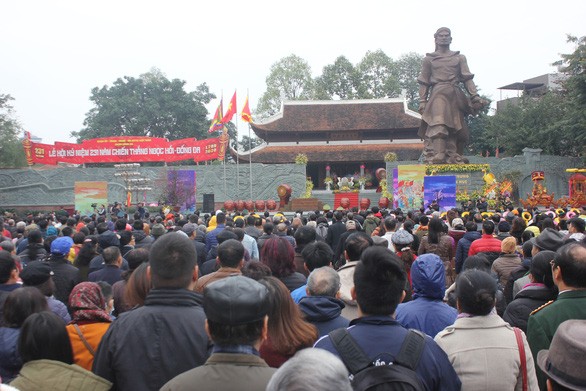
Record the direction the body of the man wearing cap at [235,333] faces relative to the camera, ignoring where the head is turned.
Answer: away from the camera

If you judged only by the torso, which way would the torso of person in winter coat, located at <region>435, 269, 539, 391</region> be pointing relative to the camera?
away from the camera

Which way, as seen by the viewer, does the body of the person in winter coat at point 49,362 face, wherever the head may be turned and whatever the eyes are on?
away from the camera

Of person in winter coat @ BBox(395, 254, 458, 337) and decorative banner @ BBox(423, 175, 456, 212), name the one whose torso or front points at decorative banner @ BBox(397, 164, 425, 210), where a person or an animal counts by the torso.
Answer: the person in winter coat

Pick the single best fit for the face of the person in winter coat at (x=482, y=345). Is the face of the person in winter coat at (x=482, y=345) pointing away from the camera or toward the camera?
away from the camera

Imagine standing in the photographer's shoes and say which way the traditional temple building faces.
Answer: facing the viewer

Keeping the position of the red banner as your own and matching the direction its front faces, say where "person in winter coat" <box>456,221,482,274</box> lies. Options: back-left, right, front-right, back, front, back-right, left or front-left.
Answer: front

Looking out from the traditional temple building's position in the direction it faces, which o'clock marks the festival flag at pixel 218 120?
The festival flag is roughly at 1 o'clock from the traditional temple building.

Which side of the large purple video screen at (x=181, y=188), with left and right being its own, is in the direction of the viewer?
front

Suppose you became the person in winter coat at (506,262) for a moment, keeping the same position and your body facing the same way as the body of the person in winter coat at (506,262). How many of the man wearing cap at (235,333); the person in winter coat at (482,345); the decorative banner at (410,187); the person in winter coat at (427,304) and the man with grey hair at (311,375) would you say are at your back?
4

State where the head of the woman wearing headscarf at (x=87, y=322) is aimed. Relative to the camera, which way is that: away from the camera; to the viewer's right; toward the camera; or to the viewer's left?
away from the camera

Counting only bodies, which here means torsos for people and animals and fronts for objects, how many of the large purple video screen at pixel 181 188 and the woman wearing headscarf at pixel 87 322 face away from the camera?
1

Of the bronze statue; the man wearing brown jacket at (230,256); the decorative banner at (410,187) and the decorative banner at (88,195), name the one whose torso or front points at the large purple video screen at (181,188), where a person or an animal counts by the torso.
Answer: the man wearing brown jacket

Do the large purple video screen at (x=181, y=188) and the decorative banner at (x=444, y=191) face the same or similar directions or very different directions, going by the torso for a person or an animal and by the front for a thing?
same or similar directions

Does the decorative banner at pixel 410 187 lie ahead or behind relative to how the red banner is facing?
ahead

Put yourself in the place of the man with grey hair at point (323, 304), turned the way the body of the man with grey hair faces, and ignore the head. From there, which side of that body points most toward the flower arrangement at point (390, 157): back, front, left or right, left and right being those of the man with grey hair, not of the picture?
front

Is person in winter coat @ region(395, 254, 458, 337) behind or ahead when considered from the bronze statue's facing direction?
ahead

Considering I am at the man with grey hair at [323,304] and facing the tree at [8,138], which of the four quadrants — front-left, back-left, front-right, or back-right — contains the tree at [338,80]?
front-right

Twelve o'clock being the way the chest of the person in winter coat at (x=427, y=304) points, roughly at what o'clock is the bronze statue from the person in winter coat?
The bronze statue is roughly at 12 o'clock from the person in winter coat.

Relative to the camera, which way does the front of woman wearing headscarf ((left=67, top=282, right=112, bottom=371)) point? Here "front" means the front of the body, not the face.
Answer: away from the camera

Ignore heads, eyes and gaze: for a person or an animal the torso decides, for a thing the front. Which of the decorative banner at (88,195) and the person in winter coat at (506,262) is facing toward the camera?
the decorative banner

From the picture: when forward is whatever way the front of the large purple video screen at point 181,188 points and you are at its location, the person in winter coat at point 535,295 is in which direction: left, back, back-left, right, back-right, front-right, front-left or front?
front
